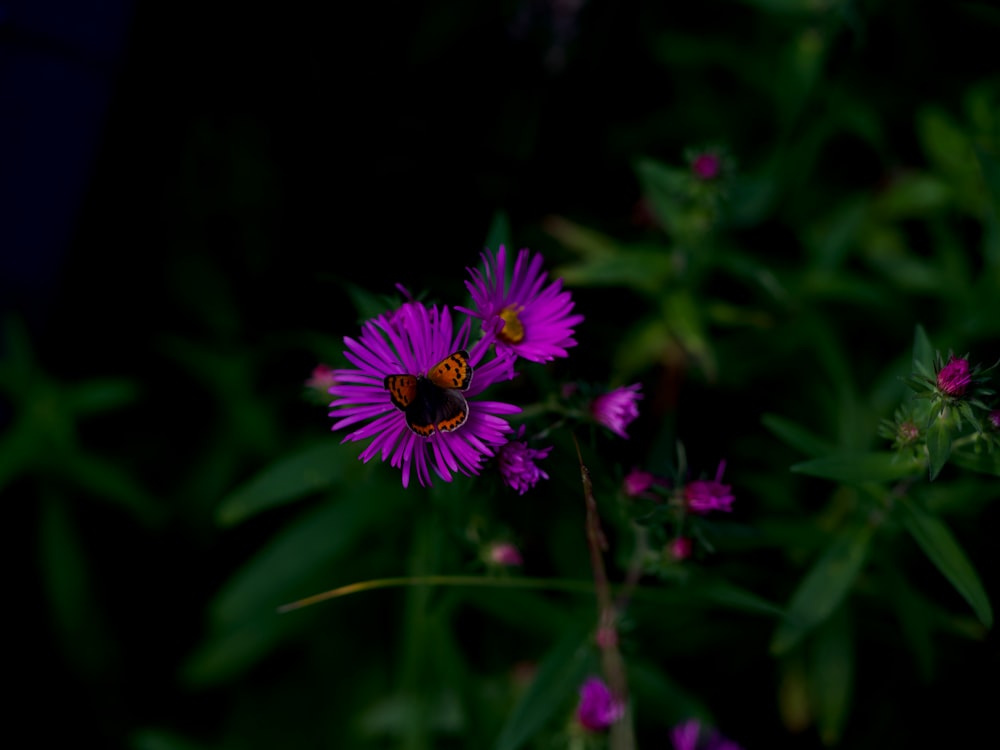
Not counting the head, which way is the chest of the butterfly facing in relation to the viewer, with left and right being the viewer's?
facing away from the viewer
